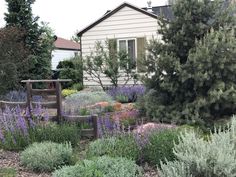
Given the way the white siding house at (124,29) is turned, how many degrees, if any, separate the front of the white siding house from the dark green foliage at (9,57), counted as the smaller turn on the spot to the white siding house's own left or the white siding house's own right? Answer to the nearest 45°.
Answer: approximately 45° to the white siding house's own right

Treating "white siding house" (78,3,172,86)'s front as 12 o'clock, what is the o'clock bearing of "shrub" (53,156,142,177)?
The shrub is roughly at 12 o'clock from the white siding house.

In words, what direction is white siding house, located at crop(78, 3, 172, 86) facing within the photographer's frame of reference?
facing the viewer

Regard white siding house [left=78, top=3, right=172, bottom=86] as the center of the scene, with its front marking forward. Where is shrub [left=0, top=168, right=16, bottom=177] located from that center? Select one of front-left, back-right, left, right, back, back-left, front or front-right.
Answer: front

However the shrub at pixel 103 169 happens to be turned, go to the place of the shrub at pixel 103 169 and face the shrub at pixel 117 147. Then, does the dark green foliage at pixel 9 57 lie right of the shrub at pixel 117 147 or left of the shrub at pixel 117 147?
left

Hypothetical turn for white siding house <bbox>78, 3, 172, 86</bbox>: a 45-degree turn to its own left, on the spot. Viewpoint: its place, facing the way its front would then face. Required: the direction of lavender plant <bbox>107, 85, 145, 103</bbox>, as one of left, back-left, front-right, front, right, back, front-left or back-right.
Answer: front-right

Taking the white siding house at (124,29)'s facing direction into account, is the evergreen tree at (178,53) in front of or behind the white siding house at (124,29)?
in front

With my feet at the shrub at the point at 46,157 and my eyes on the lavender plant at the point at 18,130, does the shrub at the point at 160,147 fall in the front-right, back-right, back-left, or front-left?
back-right

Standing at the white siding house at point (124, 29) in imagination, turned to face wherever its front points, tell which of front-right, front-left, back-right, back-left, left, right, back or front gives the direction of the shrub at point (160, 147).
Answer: front

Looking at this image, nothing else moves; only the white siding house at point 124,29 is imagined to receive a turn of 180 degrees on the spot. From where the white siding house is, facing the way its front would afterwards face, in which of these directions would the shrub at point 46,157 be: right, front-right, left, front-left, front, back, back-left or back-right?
back

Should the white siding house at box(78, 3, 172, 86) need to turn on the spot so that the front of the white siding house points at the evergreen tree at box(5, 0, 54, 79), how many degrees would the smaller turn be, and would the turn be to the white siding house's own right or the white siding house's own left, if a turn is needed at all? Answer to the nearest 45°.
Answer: approximately 90° to the white siding house's own right

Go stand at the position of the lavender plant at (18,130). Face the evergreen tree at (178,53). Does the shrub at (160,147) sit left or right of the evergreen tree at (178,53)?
right

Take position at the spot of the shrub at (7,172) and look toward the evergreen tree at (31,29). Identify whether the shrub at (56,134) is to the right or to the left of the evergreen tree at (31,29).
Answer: right

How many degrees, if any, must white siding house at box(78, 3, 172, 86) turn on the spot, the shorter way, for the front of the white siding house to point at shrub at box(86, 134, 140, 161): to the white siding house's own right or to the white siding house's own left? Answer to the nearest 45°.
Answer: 0° — it already faces it

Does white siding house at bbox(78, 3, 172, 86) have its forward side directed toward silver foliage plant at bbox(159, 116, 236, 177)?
yes

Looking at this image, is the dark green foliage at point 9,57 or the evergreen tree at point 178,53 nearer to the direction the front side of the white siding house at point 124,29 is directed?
the evergreen tree

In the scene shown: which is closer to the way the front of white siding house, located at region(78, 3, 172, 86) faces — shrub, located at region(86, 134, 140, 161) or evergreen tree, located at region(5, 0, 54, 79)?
the shrub

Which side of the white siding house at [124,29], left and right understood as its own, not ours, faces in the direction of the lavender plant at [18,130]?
front
